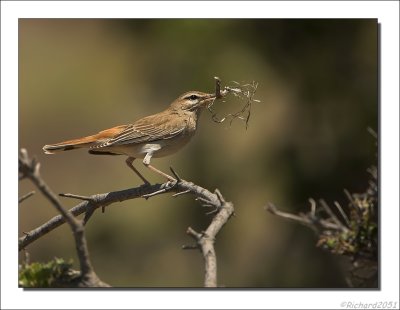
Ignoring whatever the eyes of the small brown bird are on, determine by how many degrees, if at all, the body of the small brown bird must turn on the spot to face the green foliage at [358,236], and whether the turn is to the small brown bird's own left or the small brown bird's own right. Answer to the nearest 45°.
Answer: approximately 45° to the small brown bird's own right

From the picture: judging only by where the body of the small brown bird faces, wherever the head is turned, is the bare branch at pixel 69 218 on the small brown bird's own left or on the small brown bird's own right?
on the small brown bird's own right

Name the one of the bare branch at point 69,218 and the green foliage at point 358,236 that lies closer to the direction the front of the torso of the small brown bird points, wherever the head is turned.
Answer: the green foliage

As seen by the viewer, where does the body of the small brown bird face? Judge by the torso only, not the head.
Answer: to the viewer's right

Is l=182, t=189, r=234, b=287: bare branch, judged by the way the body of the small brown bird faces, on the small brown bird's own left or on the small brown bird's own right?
on the small brown bird's own right
